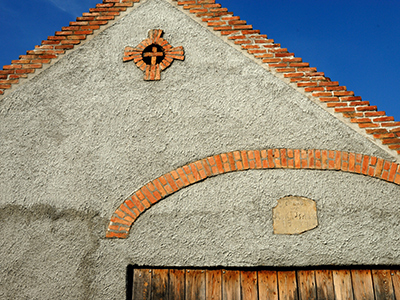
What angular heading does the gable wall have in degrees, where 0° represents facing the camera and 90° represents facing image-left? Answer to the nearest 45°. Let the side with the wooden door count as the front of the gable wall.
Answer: approximately 0°
